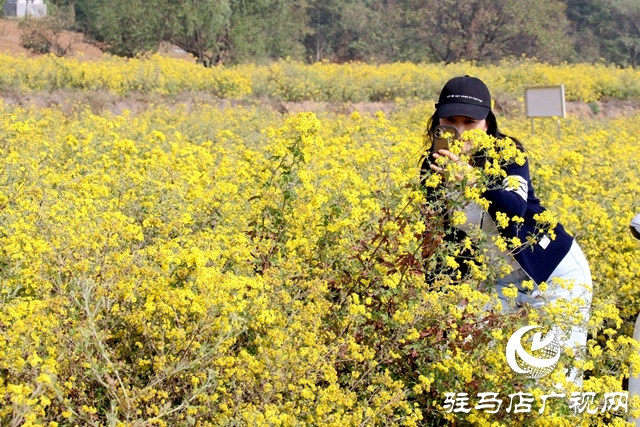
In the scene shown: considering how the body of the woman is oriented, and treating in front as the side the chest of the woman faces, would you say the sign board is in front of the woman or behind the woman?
behind

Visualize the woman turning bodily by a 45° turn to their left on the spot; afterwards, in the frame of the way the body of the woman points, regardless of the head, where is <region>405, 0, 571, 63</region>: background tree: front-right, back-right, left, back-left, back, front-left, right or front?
back

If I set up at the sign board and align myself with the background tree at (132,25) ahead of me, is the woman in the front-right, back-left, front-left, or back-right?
back-left

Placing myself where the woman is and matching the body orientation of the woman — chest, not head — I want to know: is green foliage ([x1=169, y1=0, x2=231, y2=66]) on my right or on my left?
on my right

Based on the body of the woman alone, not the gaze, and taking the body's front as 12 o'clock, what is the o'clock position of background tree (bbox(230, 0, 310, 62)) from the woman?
The background tree is roughly at 4 o'clock from the woman.

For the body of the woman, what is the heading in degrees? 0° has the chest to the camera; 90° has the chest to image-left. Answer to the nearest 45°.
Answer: approximately 45°

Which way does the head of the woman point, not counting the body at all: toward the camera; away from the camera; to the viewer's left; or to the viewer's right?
toward the camera

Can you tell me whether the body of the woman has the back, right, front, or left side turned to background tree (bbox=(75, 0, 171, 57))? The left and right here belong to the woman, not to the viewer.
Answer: right

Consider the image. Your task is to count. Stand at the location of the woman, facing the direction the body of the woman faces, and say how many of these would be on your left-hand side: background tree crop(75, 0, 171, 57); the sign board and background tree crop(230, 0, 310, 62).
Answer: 0
